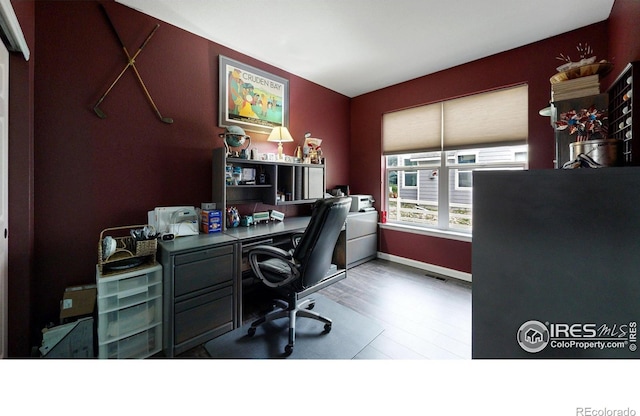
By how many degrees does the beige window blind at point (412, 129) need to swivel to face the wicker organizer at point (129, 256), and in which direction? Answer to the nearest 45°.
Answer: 0° — it already faces it

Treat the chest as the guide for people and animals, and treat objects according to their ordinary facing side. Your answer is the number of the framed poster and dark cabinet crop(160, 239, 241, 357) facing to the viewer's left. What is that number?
0

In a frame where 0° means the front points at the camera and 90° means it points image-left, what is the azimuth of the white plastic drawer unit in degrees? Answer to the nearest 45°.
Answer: approximately 315°

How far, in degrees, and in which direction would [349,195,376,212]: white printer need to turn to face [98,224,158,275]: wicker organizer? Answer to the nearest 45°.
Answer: approximately 90° to its right

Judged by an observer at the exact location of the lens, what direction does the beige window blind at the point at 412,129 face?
facing the viewer and to the left of the viewer

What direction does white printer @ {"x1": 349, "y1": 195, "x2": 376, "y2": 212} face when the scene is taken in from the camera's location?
facing the viewer and to the right of the viewer

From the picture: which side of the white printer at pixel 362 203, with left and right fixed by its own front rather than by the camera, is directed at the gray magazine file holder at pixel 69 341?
right

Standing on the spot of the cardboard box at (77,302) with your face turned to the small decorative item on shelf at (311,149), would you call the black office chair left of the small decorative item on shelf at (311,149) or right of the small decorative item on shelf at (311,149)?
right

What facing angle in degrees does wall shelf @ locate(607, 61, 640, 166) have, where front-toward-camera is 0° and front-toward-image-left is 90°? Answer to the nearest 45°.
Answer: approximately 90°

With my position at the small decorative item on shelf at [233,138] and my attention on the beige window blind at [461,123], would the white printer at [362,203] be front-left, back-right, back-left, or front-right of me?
front-left
